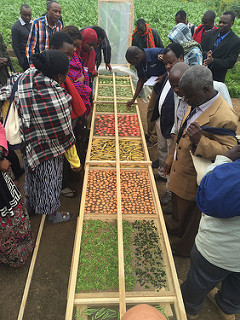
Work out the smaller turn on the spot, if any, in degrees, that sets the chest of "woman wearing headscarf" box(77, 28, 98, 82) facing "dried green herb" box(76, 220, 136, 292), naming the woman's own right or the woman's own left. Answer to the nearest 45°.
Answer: approximately 45° to the woman's own right

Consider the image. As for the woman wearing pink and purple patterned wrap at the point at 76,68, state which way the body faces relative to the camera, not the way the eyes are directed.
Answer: to the viewer's right

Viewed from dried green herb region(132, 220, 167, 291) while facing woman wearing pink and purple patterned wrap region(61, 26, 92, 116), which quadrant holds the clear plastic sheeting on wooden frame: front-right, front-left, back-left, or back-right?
front-right

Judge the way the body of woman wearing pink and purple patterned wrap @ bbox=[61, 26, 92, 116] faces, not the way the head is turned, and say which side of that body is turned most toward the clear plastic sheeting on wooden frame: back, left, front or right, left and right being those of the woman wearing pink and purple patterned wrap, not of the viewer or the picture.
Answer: left

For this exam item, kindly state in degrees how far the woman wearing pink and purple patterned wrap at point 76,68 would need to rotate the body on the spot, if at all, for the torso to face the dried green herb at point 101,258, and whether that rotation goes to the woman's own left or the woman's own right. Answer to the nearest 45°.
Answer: approximately 90° to the woman's own right

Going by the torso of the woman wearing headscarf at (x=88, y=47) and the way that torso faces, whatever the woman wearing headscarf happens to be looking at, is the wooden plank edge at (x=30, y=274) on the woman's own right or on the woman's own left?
on the woman's own right

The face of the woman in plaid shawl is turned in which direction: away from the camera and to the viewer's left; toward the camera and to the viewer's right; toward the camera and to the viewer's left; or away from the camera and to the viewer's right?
away from the camera and to the viewer's right

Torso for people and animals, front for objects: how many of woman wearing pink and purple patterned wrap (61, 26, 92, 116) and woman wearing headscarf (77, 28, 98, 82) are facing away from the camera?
0

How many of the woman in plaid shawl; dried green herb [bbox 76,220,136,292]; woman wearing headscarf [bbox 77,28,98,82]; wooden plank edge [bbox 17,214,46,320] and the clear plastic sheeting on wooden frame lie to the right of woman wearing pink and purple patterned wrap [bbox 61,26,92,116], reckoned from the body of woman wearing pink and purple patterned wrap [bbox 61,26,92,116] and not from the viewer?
3

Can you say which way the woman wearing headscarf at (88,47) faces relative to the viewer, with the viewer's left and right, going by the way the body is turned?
facing the viewer and to the right of the viewer
